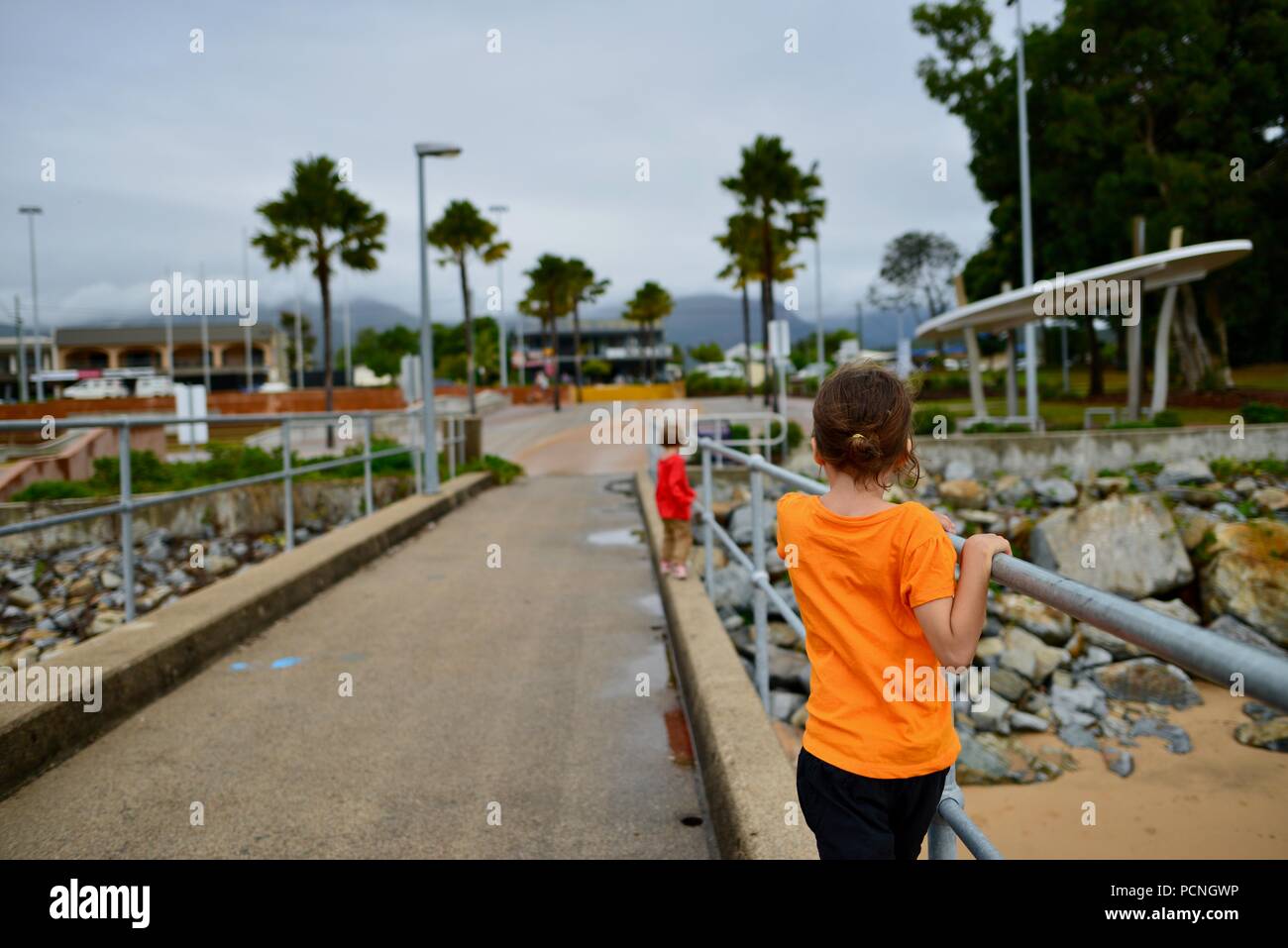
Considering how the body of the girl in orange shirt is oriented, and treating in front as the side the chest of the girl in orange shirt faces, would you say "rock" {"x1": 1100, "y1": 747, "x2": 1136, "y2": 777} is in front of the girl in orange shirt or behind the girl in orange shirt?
in front

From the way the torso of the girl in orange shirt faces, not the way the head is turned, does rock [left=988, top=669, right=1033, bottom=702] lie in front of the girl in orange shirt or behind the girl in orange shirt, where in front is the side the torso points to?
in front

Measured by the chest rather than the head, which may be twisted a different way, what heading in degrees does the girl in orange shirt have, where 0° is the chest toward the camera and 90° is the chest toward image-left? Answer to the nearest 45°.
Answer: approximately 225°

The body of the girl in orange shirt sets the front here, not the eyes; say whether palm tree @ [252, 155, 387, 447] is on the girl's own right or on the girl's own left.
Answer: on the girl's own left
